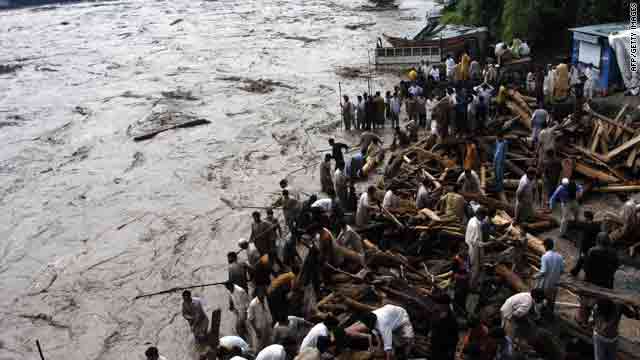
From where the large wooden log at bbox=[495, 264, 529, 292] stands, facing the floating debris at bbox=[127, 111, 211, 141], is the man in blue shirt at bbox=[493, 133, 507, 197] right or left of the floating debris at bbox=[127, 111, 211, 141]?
right

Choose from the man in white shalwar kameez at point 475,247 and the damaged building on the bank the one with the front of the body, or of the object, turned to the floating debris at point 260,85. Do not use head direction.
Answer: the damaged building on the bank
